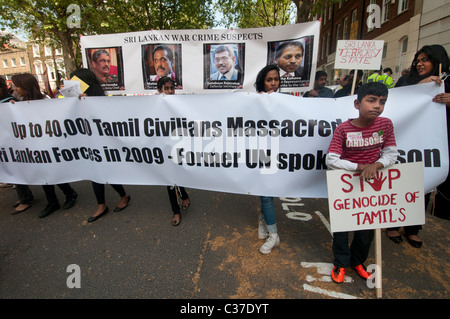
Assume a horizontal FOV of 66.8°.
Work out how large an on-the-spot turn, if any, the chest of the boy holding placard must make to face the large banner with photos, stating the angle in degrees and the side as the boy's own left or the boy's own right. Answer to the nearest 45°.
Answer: approximately 135° to the boy's own right

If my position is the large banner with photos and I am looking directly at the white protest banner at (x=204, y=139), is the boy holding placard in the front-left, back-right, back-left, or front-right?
front-left

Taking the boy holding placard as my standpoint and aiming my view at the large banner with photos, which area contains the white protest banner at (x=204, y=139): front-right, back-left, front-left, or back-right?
front-left

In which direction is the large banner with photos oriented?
toward the camera

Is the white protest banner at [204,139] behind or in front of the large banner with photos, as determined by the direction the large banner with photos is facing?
in front

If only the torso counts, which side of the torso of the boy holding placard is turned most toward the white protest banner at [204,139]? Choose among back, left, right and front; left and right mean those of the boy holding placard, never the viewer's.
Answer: right

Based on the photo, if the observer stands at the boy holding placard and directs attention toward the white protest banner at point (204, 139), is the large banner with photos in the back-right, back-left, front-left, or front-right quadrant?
front-right

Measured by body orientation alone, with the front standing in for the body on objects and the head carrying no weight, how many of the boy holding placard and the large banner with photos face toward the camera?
2

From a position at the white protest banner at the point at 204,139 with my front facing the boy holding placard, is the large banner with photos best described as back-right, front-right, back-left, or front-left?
back-left

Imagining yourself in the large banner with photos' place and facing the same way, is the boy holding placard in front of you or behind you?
in front
